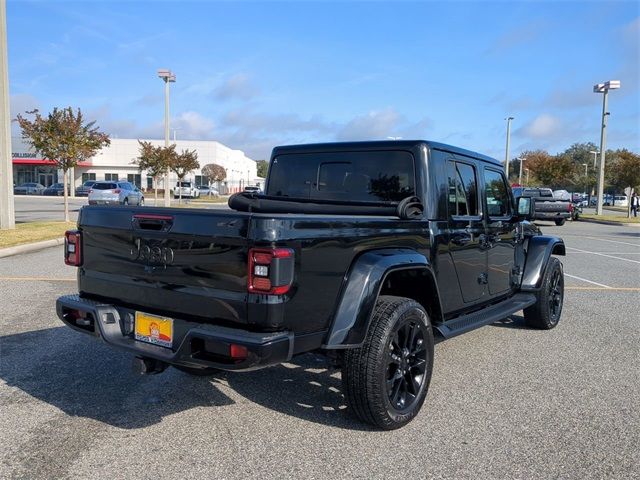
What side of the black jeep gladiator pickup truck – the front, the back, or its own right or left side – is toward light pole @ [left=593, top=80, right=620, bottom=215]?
front

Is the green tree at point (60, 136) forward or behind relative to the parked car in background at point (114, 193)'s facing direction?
behind

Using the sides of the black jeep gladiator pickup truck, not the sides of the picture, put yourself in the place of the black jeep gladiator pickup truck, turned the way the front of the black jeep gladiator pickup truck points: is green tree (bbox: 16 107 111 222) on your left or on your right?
on your left

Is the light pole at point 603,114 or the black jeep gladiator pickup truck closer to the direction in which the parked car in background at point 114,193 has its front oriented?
the light pole

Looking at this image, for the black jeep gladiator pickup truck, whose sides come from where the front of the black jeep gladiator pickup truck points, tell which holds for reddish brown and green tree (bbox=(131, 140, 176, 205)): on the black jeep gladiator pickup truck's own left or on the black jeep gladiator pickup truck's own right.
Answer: on the black jeep gladiator pickup truck's own left

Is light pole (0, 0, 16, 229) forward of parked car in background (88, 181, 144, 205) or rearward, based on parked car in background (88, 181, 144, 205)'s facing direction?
rearward

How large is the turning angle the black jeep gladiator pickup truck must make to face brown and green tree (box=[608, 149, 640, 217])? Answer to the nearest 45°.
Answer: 0° — it already faces it

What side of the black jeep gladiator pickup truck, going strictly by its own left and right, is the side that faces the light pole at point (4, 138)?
left

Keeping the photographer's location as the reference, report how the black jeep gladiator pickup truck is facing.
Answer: facing away from the viewer and to the right of the viewer
